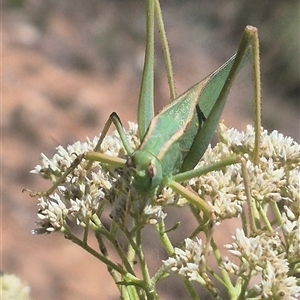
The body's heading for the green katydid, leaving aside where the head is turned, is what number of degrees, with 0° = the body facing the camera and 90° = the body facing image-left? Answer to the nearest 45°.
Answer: approximately 45°
